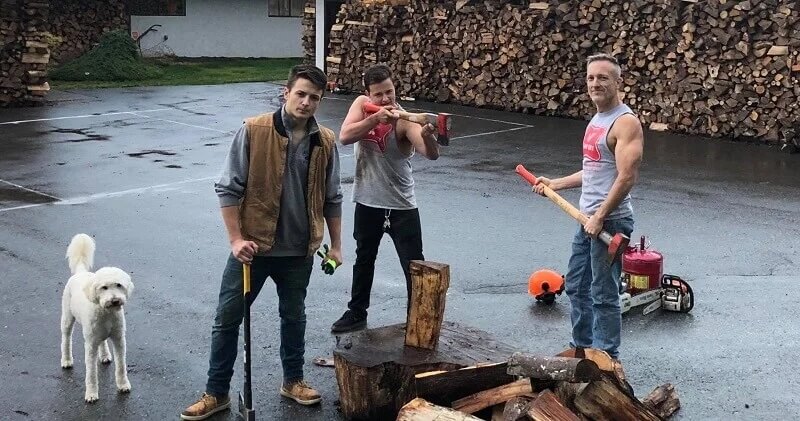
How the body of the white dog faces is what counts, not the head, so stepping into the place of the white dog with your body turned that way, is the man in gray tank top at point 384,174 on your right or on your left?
on your left

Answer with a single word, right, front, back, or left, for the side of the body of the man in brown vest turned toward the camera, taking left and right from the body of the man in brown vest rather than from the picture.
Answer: front

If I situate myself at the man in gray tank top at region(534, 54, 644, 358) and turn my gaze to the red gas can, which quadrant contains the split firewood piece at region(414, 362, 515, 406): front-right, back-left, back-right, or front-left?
back-left

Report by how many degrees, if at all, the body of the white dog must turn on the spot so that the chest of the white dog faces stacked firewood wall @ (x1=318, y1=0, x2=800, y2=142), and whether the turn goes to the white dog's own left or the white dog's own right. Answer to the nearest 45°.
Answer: approximately 90° to the white dog's own left

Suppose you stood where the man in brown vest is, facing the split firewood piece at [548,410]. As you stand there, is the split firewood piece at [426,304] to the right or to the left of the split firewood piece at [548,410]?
left

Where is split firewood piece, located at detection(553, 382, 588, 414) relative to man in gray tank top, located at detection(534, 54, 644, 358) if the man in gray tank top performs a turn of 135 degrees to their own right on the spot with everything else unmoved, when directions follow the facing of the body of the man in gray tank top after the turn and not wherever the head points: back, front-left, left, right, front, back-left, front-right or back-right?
back

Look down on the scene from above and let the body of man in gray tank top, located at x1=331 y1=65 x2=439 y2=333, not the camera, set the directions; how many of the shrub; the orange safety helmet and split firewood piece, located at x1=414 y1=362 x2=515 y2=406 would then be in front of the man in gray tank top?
1

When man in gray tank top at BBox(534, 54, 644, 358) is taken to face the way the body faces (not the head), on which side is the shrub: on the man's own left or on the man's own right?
on the man's own right

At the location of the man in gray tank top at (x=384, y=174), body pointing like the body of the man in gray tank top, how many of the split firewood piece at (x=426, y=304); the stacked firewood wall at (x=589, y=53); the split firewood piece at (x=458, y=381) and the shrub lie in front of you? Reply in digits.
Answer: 2

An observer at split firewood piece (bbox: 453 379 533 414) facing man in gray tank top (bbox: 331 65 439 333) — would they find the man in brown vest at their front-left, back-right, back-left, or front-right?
front-left

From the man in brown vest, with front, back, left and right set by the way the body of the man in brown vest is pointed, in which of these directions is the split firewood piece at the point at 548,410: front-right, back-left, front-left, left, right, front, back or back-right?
front-left

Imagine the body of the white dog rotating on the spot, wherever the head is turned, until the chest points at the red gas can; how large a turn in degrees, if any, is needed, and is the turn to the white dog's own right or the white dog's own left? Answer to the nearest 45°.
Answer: approximately 45° to the white dog's own left

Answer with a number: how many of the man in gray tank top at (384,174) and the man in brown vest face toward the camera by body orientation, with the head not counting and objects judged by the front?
2

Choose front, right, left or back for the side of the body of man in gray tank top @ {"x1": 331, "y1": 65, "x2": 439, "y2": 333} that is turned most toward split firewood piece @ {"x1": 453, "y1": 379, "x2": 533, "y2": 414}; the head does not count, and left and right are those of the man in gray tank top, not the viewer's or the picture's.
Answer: front

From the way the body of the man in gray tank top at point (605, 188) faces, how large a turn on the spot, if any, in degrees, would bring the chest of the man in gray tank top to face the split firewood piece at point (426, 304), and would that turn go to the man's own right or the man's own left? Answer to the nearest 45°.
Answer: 0° — they already face it

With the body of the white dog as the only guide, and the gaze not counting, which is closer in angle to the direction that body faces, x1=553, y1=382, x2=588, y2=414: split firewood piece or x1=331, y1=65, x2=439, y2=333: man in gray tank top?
the split firewood piece

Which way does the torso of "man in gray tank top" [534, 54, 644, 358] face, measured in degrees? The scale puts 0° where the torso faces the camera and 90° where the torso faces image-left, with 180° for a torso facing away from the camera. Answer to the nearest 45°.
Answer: approximately 45°

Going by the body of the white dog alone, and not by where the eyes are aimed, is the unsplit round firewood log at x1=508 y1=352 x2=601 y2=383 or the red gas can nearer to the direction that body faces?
the unsplit round firewood log

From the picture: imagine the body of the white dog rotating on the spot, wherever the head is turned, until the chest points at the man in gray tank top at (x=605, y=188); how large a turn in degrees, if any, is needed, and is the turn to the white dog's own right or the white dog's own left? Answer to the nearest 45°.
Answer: approximately 45° to the white dog's own left
